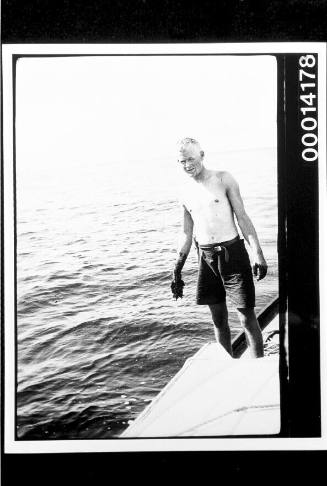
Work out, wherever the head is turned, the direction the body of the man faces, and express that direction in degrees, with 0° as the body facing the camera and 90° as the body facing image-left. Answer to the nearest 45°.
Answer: approximately 45°
